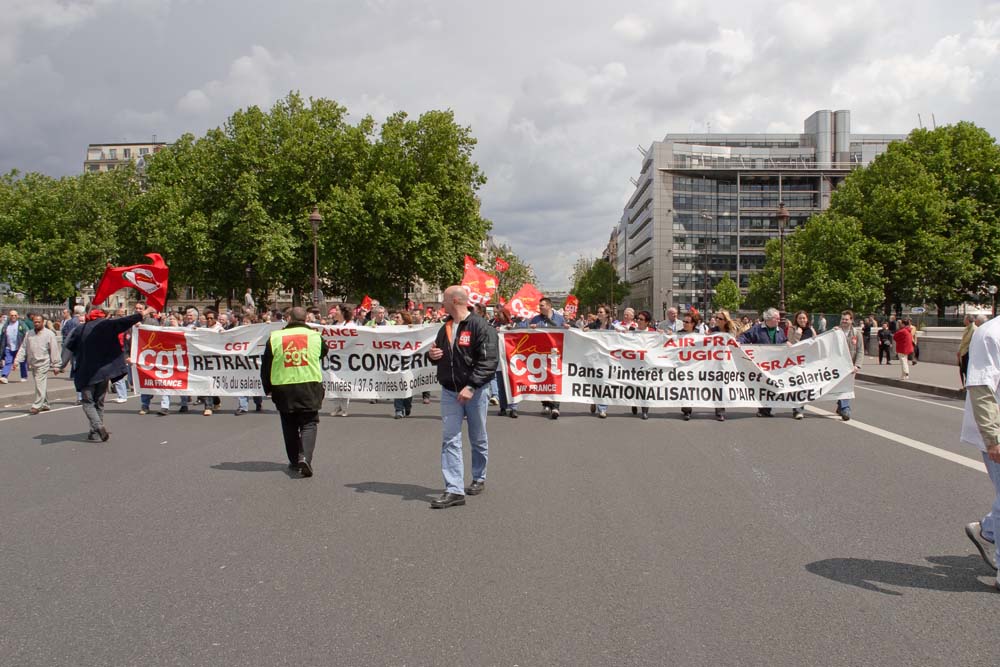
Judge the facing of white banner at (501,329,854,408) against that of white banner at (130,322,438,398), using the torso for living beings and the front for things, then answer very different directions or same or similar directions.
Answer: same or similar directions

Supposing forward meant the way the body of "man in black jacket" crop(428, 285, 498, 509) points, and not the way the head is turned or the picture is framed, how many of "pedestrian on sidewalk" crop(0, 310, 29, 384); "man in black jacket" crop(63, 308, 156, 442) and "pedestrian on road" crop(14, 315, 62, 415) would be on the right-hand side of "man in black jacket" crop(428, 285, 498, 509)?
3

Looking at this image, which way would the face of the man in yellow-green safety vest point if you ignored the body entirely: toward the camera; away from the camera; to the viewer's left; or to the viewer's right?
away from the camera

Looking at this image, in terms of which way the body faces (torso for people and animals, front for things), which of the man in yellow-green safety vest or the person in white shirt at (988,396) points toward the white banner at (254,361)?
the man in yellow-green safety vest

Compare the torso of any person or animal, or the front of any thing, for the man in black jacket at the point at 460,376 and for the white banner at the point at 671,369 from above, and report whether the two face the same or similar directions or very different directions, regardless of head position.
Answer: same or similar directions

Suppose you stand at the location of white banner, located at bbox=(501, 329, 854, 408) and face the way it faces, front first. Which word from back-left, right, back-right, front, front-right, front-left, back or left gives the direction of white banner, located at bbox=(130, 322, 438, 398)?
right

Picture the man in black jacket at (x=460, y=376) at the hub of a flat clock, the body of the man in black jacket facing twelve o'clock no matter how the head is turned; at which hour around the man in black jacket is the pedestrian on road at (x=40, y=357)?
The pedestrian on road is roughly at 3 o'clock from the man in black jacket.

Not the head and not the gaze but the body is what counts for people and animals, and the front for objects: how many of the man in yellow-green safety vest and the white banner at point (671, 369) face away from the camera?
1

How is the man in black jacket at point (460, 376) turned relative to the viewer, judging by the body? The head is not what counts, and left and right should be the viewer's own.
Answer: facing the viewer and to the left of the viewer

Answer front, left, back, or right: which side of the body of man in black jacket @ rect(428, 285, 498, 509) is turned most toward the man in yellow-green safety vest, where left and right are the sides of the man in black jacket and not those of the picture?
right

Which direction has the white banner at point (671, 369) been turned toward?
toward the camera

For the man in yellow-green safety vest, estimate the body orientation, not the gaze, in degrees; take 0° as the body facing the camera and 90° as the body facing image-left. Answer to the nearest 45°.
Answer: approximately 180°

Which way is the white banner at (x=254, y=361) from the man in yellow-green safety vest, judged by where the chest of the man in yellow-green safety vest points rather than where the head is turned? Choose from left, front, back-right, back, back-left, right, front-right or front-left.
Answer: front

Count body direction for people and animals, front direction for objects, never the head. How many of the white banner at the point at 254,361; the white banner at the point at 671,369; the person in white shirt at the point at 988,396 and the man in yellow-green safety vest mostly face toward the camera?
2

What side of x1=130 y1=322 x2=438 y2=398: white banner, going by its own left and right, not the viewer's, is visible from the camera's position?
front

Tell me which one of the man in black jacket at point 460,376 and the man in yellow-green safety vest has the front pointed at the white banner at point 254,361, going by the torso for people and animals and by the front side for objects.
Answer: the man in yellow-green safety vest

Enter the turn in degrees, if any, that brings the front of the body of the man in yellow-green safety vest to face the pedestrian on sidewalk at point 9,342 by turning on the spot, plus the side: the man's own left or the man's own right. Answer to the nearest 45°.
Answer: approximately 45° to the man's own left
